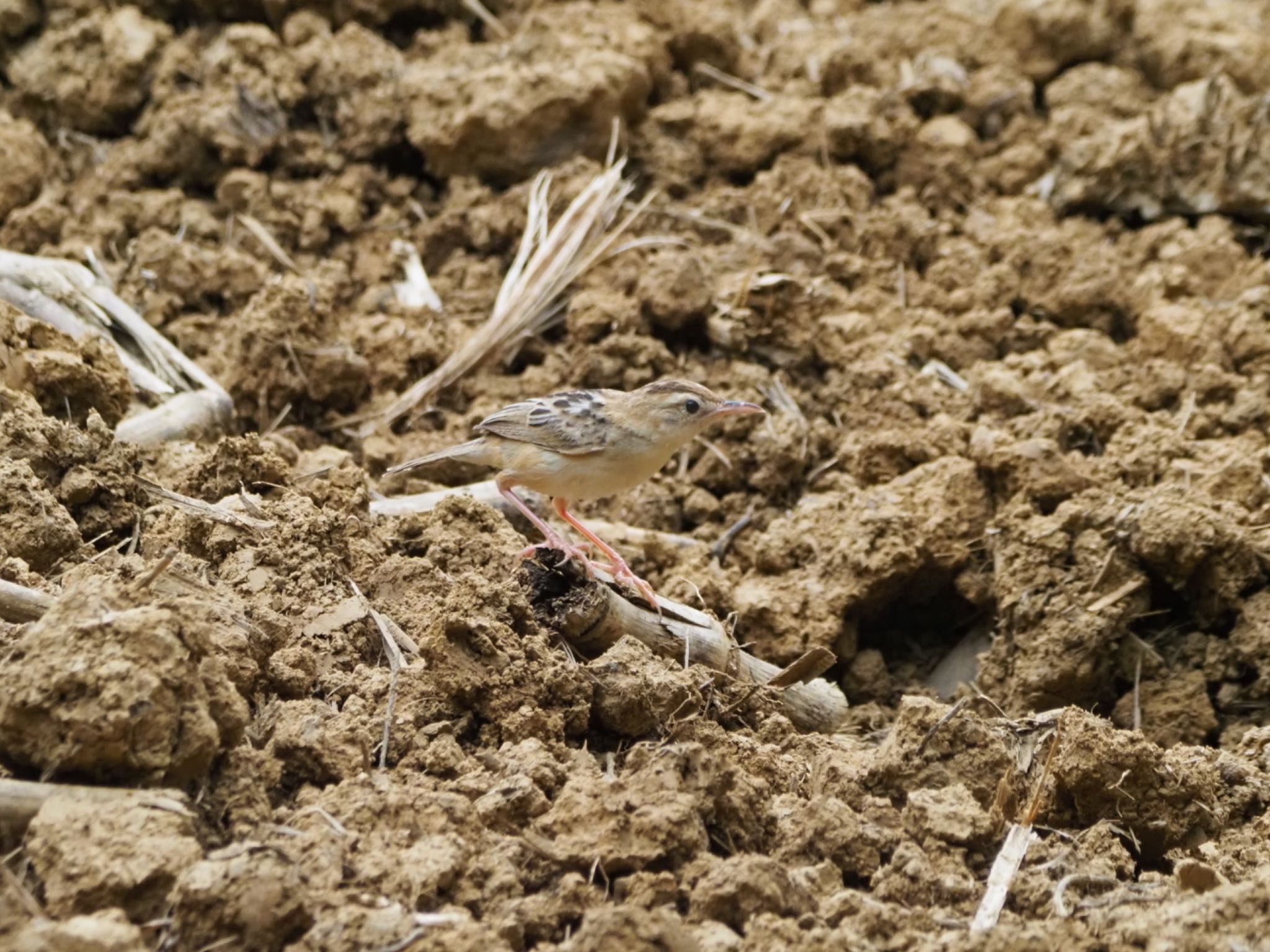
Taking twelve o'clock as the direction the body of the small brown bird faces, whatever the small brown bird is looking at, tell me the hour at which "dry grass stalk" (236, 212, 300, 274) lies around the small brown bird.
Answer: The dry grass stalk is roughly at 8 o'clock from the small brown bird.

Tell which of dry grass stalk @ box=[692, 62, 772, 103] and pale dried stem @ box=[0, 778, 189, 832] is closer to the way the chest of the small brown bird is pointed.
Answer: the dry grass stalk

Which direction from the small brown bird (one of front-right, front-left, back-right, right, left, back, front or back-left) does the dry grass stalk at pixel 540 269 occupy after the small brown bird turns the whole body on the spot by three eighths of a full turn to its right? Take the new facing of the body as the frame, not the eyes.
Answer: back-right

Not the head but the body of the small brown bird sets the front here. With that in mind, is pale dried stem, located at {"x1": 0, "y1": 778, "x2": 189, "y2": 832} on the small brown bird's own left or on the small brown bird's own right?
on the small brown bird's own right

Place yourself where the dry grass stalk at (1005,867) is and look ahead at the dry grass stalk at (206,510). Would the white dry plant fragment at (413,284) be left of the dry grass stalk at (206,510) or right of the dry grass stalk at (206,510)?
right

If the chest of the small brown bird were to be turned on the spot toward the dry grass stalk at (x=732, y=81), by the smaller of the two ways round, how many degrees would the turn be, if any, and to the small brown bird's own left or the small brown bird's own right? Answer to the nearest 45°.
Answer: approximately 90° to the small brown bird's own left

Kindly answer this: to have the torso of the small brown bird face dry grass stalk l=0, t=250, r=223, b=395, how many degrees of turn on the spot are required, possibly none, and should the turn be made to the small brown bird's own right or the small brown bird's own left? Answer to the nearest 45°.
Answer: approximately 135° to the small brown bird's own left

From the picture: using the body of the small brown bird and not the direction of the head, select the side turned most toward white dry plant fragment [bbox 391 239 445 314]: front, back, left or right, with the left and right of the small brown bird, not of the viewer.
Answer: left

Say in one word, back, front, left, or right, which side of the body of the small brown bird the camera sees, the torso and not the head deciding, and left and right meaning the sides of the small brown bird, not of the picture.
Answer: right
